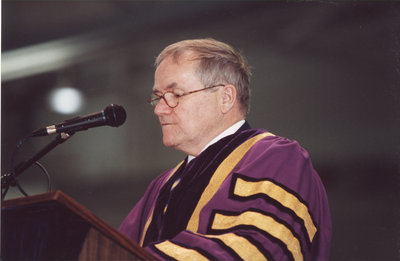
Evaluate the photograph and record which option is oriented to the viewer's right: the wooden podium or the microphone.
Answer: the microphone

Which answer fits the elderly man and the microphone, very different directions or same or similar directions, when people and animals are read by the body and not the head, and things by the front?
very different directions

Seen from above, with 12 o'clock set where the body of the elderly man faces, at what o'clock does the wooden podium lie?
The wooden podium is roughly at 11 o'clock from the elderly man.

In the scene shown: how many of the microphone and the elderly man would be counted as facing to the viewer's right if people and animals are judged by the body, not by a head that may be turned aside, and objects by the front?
1

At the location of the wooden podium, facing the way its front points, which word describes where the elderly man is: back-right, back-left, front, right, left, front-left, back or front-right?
back

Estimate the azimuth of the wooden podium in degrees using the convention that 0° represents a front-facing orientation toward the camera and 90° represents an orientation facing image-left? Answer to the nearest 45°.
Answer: approximately 45°

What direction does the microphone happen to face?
to the viewer's right
